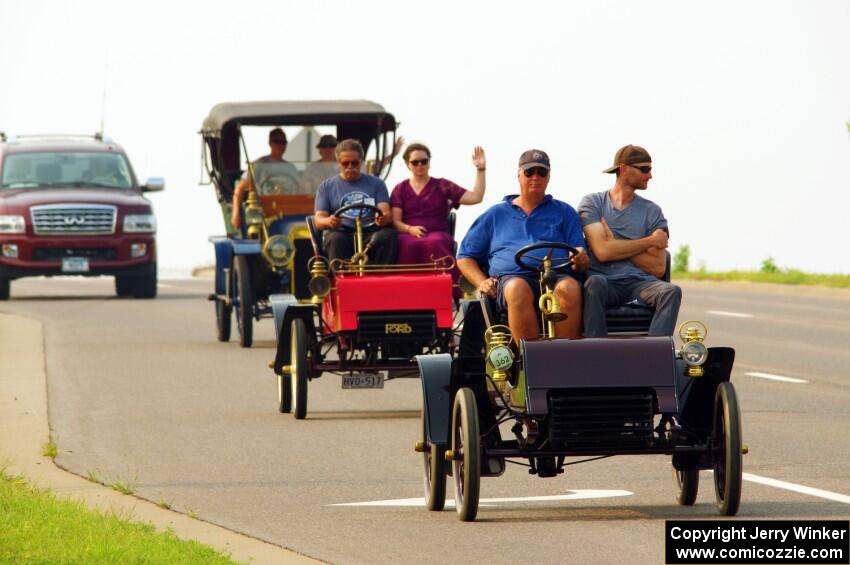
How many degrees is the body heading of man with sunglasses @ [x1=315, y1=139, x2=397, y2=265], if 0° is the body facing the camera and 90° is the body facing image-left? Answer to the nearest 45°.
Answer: approximately 0°

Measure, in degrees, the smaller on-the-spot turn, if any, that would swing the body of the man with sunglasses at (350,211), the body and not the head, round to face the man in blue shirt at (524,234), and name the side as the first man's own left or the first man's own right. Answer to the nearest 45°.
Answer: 0° — they already face them

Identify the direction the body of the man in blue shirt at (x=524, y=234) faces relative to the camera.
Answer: toward the camera

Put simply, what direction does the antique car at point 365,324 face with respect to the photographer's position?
facing the viewer

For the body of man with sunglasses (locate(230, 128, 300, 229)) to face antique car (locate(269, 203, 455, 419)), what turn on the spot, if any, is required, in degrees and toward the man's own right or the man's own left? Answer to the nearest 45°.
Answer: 0° — they already face it

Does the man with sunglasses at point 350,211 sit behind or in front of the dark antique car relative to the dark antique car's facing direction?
behind

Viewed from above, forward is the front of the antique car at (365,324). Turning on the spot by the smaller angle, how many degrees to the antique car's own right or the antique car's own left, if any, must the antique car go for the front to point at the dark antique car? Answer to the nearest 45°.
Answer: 0° — it already faces it

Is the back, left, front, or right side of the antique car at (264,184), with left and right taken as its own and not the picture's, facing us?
front

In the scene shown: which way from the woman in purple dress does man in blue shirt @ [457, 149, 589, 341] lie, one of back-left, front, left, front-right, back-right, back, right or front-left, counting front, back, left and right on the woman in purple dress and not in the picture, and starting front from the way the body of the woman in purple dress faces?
front

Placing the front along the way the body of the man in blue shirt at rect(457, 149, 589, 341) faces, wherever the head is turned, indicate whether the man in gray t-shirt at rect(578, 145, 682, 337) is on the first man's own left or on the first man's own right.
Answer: on the first man's own left

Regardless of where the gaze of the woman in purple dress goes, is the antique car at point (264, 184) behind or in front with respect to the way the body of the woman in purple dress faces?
behind
